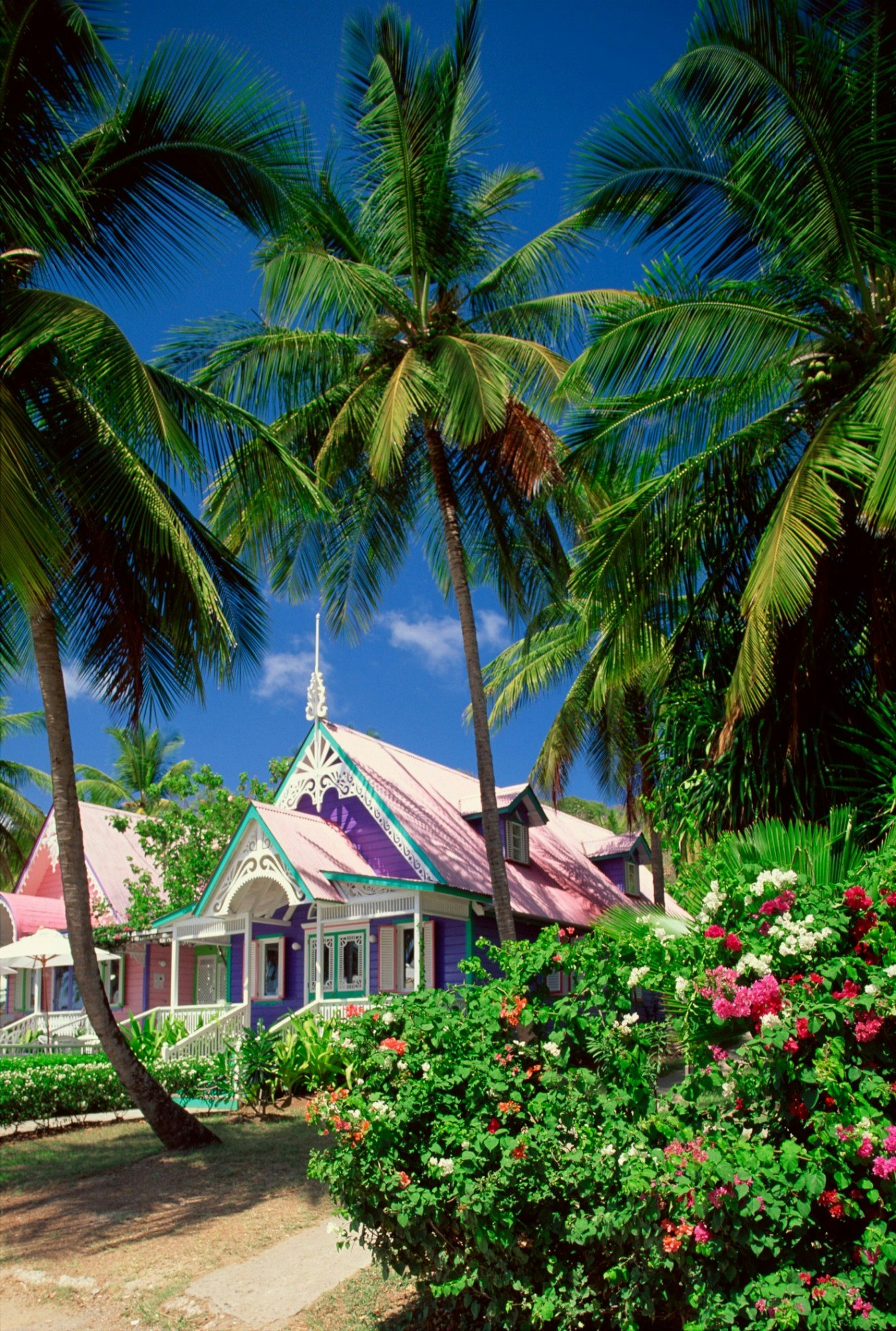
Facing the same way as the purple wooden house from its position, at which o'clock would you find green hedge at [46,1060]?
The green hedge is roughly at 1 o'clock from the purple wooden house.

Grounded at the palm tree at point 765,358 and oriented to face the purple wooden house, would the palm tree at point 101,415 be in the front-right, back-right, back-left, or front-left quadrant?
front-left

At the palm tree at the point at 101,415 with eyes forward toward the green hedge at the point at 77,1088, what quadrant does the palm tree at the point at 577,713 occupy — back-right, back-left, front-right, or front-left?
front-right

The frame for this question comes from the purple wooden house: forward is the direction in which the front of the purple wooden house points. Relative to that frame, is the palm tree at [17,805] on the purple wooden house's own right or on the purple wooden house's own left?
on the purple wooden house's own right

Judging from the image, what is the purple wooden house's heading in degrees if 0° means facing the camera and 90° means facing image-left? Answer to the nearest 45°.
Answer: approximately 45°

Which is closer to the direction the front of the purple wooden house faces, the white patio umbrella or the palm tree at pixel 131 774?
the white patio umbrella

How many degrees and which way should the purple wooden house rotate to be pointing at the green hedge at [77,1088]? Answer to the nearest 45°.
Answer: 0° — it already faces it

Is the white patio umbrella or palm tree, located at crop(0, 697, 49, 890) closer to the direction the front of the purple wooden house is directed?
the white patio umbrella

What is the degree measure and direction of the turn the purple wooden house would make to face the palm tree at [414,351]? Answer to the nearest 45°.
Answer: approximately 45° to its left

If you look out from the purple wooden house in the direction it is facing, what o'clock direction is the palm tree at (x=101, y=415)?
The palm tree is roughly at 11 o'clock from the purple wooden house.
